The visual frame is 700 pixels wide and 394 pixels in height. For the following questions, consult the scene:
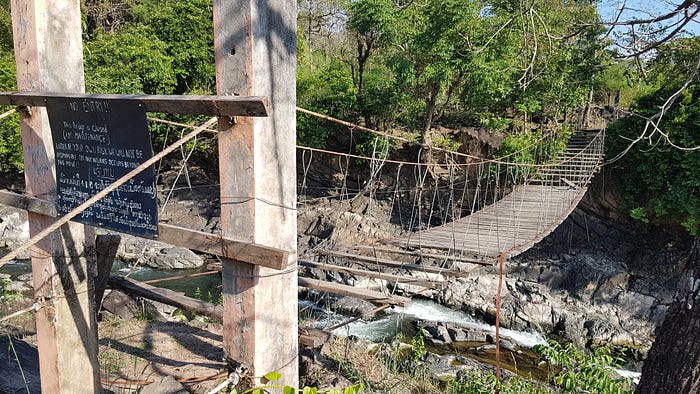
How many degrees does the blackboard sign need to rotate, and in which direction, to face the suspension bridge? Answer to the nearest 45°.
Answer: approximately 180°

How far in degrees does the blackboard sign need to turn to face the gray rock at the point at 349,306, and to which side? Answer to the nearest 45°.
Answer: approximately 180°

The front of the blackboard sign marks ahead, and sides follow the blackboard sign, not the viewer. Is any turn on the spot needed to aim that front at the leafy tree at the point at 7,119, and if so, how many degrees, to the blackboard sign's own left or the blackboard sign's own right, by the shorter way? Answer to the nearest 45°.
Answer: approximately 135° to the blackboard sign's own right

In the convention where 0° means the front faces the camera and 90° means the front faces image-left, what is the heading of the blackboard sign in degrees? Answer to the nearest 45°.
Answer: approximately 45°

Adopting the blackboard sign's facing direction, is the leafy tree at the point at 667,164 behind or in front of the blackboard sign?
behind

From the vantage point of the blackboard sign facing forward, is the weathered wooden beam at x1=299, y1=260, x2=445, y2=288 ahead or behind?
behind

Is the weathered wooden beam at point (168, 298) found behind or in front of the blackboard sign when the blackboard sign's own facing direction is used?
behind

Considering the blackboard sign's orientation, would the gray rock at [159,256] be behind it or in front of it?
behind

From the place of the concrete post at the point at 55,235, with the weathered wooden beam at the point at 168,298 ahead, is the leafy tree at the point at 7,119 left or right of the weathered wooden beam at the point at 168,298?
left
